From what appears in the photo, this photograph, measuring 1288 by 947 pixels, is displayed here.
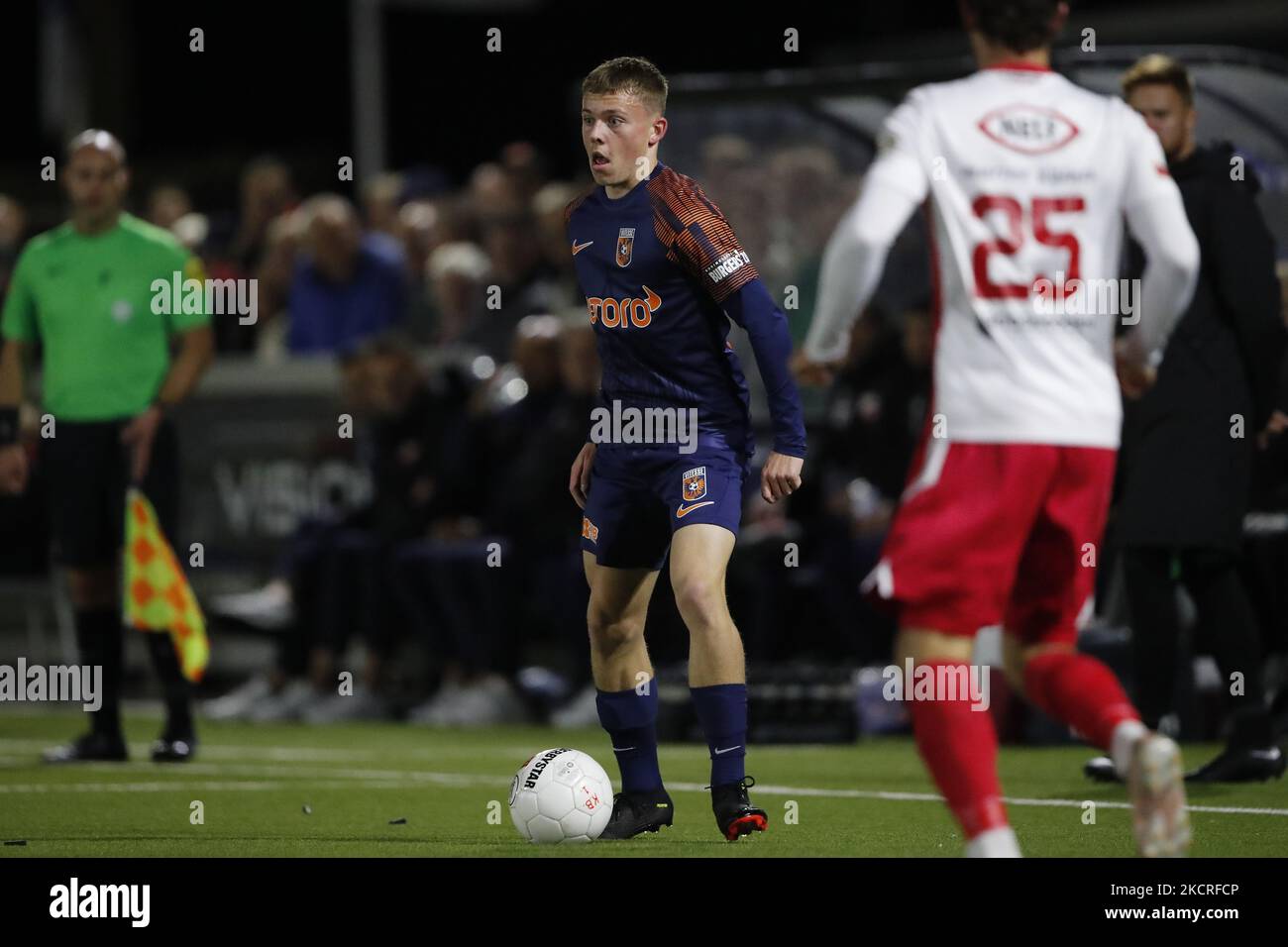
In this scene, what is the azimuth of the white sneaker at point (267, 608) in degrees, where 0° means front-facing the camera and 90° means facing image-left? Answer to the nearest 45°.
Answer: approximately 90°

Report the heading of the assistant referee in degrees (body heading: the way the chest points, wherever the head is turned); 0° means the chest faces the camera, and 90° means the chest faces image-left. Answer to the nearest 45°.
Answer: approximately 0°

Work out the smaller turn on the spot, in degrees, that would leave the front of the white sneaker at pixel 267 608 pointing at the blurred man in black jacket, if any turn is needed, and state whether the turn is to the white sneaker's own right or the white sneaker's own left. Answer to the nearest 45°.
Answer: approximately 135° to the white sneaker's own left

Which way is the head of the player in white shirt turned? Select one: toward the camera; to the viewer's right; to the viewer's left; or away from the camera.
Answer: away from the camera

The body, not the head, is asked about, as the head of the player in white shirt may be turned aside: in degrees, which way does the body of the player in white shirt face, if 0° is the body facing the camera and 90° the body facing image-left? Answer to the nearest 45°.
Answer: approximately 180°

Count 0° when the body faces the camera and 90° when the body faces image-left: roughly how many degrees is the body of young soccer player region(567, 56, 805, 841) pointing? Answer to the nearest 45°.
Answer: approximately 45°
